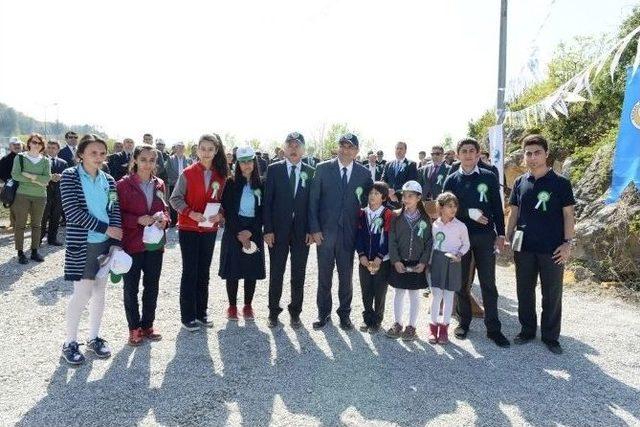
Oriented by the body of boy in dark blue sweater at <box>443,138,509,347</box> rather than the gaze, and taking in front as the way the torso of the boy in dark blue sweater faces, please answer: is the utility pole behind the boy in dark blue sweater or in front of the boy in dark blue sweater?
behind

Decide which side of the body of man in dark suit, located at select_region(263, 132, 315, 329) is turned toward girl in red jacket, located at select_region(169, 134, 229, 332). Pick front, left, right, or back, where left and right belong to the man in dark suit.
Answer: right

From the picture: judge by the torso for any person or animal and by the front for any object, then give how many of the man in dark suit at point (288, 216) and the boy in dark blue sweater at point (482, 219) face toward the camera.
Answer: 2

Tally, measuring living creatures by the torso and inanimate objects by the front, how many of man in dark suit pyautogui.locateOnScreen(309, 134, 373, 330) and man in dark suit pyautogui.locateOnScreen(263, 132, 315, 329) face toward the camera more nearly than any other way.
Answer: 2

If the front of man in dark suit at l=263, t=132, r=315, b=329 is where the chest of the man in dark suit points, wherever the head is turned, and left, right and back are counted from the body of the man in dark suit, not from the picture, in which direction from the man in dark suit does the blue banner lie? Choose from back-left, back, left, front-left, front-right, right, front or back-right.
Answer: left

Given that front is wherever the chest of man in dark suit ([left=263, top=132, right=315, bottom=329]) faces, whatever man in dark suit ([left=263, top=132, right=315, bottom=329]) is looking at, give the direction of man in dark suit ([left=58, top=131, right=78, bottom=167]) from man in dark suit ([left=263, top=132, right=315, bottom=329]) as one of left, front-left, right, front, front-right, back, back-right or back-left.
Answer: back-right

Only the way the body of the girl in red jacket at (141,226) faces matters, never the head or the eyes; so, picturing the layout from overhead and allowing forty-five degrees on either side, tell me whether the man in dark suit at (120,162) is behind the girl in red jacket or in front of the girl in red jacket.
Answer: behind

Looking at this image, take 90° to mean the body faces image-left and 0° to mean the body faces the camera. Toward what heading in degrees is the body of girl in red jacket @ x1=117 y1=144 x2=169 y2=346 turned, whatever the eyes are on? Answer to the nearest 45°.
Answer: approximately 315°

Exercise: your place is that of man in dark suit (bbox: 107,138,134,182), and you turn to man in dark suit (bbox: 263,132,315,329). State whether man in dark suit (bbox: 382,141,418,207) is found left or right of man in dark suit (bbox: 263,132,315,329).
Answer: left
